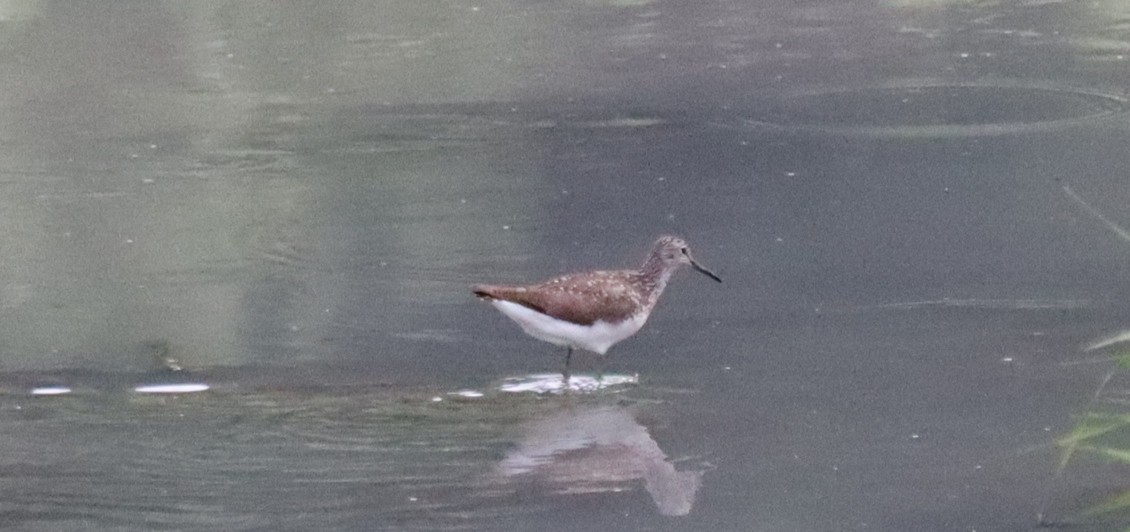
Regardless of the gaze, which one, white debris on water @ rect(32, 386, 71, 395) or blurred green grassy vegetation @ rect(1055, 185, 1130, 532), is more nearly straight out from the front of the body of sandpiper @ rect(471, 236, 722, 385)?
the blurred green grassy vegetation

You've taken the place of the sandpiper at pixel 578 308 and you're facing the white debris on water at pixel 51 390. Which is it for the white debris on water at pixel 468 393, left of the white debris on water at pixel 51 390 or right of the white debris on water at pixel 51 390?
left

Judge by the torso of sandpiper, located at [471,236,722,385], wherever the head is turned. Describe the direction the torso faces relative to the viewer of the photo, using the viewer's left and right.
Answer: facing to the right of the viewer

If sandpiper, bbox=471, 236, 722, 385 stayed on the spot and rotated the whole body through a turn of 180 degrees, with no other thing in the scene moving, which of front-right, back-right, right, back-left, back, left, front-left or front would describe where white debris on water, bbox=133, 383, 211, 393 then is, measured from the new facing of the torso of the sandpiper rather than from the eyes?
front

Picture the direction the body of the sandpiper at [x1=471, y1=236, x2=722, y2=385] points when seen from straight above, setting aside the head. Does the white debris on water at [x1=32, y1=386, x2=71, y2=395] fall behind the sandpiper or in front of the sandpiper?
behind

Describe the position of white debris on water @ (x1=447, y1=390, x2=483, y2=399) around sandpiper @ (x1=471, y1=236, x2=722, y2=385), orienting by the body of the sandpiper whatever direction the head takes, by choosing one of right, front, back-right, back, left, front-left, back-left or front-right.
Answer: back-right

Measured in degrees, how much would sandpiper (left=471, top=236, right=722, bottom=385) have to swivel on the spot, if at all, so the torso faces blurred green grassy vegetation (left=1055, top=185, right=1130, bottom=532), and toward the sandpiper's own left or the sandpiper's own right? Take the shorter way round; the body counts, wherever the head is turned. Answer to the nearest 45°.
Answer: approximately 45° to the sandpiper's own right
